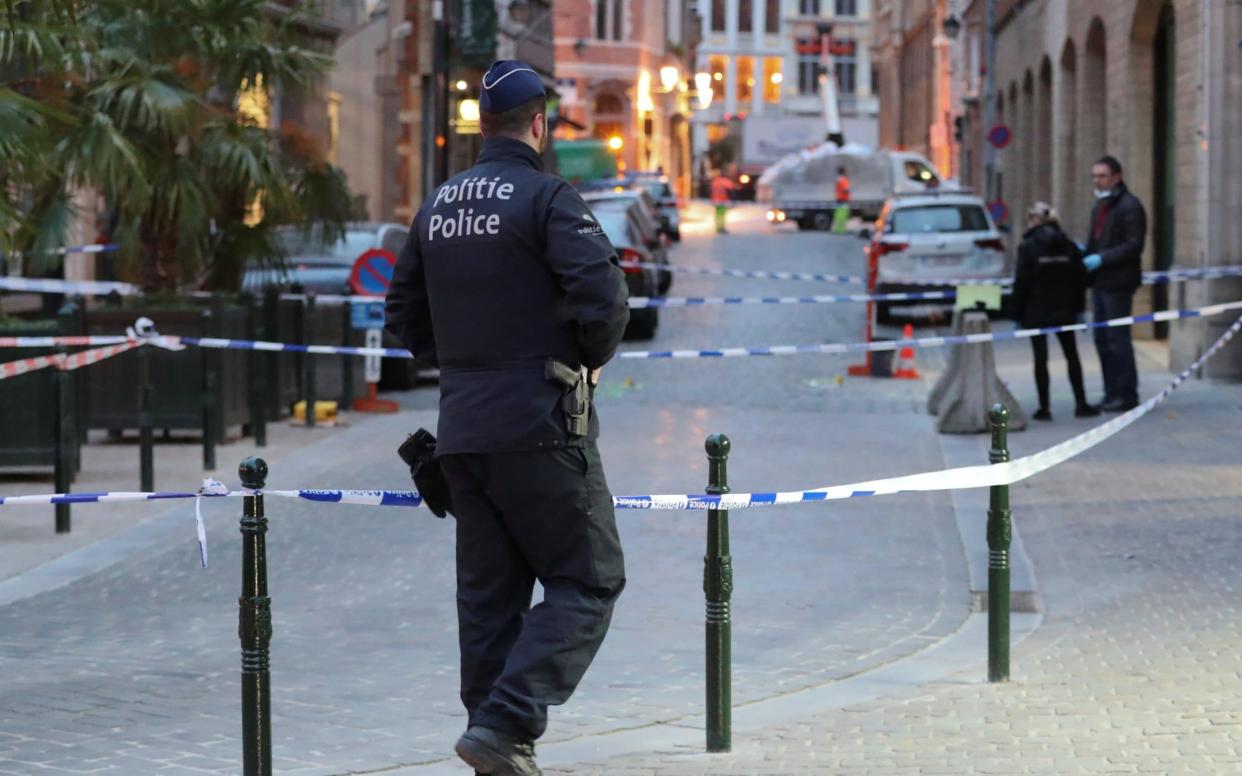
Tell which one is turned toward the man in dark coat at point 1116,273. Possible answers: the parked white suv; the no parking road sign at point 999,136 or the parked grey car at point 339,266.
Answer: the no parking road sign

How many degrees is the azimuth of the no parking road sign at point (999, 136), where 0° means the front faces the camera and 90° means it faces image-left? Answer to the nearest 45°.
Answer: approximately 0°

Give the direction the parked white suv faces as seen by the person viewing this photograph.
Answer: facing away from the viewer

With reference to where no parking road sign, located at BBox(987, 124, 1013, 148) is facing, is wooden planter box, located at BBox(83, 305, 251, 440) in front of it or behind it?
in front

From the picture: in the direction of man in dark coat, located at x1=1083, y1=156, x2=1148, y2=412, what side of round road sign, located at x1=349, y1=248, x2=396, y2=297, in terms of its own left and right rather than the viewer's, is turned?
left
